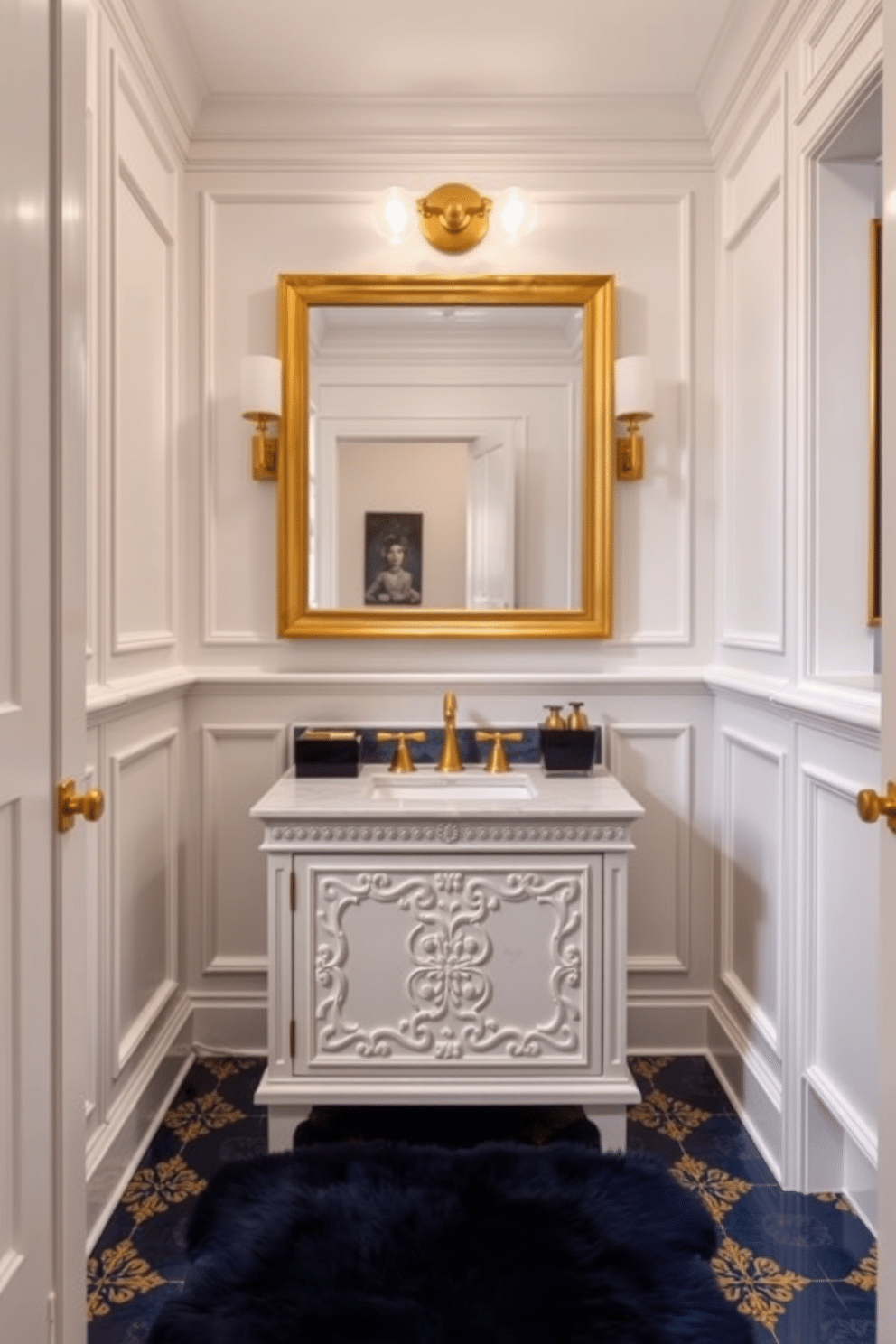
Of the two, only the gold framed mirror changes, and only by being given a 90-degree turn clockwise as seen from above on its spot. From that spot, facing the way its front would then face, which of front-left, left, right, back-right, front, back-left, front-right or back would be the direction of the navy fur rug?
left

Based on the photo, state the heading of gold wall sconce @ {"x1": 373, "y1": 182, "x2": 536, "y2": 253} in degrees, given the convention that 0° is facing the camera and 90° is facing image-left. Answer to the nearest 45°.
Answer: approximately 0°

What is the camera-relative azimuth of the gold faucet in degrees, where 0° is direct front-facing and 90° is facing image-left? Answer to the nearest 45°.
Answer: approximately 0°
